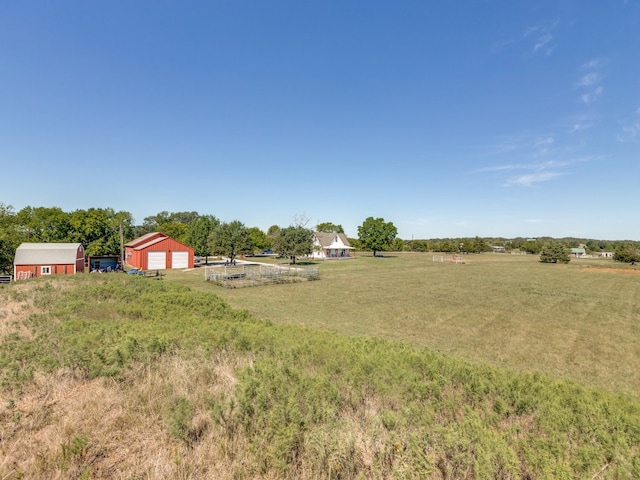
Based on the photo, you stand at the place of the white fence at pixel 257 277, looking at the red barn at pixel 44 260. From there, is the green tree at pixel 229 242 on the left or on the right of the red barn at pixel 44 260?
right

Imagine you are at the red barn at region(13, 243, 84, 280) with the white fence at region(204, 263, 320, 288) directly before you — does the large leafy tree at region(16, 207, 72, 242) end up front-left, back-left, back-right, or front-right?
back-left

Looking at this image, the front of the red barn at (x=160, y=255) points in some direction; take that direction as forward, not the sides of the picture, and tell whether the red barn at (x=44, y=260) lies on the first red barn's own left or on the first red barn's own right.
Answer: on the first red barn's own right

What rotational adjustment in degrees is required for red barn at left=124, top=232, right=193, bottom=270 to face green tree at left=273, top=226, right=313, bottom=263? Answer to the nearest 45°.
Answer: approximately 45° to its left

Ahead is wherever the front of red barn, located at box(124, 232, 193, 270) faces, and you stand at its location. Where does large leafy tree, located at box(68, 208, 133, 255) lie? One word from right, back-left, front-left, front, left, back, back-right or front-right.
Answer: back

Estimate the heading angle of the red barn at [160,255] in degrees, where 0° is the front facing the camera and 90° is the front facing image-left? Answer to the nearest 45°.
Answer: approximately 315°

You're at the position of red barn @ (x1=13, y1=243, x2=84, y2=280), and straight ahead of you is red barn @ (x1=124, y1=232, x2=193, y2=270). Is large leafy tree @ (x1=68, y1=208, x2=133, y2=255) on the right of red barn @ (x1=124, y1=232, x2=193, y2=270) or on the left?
left

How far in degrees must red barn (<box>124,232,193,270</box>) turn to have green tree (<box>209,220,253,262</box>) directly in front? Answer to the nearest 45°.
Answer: approximately 45° to its left

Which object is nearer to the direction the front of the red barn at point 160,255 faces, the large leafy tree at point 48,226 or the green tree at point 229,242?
the green tree

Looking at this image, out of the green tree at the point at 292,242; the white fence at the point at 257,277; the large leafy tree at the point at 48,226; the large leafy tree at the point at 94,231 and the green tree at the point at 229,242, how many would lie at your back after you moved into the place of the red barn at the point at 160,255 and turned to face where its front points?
2

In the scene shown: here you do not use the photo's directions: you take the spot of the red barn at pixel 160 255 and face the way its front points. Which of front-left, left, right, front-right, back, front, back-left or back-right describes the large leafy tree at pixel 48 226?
back

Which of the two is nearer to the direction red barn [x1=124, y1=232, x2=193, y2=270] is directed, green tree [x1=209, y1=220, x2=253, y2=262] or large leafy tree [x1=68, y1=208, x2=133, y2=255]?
the green tree
